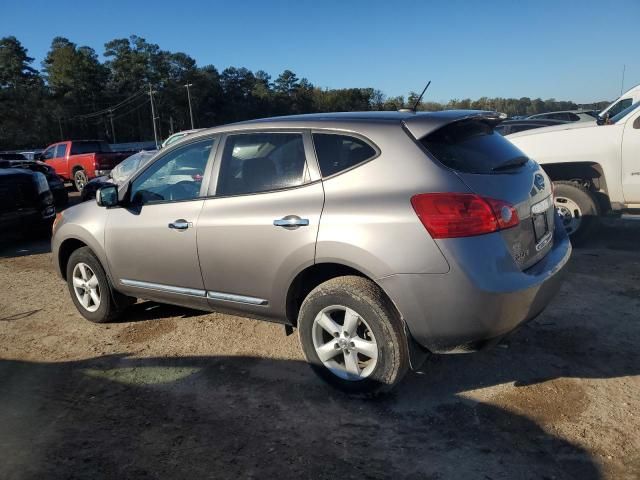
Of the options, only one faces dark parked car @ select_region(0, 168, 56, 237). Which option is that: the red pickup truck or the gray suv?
the gray suv

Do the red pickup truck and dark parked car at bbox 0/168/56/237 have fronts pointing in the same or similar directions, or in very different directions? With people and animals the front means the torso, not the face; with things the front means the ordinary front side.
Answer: very different directions

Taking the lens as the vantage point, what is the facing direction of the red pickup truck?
facing away from the viewer and to the left of the viewer

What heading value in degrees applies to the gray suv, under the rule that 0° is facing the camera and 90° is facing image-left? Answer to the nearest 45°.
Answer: approximately 135°

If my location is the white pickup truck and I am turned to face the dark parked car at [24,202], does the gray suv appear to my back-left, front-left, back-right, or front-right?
front-left

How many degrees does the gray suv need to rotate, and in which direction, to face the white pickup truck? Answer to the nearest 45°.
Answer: approximately 90° to its right

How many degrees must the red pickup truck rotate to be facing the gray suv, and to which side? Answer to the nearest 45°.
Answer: approximately 135° to its left

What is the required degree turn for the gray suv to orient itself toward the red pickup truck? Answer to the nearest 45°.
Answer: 0° — it already faces it

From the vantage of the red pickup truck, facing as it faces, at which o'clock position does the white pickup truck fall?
The white pickup truck is roughly at 7 o'clock from the red pickup truck.

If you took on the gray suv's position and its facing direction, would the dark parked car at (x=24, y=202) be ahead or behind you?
ahead

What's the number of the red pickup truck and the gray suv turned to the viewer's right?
0
